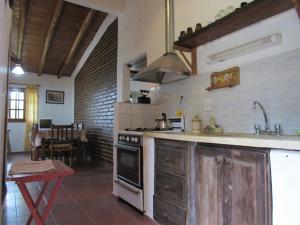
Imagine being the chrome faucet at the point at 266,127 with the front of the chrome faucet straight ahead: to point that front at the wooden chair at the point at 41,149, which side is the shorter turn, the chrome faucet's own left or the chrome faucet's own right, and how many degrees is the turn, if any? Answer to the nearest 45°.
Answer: approximately 45° to the chrome faucet's own right

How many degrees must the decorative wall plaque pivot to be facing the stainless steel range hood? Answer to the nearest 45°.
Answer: approximately 90° to its right

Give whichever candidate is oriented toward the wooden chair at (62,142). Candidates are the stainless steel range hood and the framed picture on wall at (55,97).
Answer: the framed picture on wall

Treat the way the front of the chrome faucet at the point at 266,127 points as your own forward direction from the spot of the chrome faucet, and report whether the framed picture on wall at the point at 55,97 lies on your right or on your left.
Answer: on your right

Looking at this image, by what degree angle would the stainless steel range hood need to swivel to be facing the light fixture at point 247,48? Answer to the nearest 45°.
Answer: approximately 90° to its left

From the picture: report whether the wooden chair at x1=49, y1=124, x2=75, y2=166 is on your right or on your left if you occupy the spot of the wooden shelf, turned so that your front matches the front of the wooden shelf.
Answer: on your right

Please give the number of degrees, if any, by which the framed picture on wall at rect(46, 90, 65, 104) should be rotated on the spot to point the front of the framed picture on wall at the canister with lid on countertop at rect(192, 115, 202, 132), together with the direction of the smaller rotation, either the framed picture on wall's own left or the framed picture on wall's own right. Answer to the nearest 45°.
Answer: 0° — it already faces it

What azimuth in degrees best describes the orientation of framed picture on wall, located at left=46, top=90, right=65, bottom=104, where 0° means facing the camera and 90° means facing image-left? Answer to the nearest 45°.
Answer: approximately 0°
